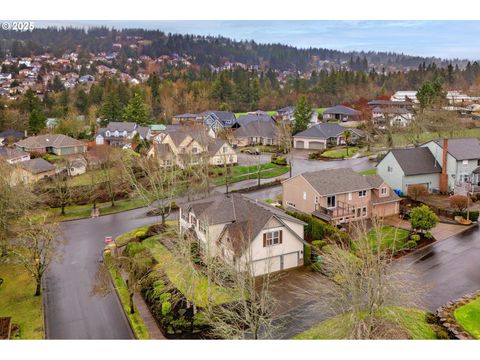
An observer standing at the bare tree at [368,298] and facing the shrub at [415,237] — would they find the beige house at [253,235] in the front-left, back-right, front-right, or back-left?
front-left

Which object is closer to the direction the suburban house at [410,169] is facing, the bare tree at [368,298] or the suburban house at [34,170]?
the bare tree

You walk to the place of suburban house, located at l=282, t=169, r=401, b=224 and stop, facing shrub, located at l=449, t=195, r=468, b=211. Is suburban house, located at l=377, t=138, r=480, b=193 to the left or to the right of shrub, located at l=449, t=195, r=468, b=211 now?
left
